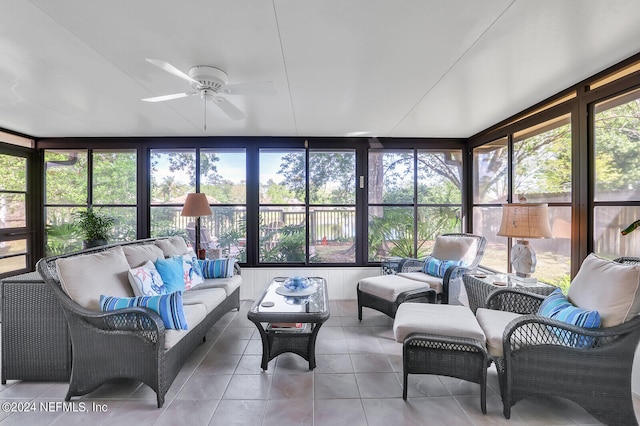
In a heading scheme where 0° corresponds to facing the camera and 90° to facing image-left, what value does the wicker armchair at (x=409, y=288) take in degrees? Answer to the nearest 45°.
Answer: approximately 45°

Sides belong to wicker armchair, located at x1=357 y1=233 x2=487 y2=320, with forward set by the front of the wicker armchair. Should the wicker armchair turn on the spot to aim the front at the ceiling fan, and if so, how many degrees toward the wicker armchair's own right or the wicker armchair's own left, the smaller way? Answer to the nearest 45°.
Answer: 0° — it already faces it

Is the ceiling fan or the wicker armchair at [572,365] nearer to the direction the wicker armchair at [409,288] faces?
the ceiling fan

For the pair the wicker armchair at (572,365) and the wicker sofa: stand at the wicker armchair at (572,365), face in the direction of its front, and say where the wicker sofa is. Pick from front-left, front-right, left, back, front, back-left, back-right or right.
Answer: front-left

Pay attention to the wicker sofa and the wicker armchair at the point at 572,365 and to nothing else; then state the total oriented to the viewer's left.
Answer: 1

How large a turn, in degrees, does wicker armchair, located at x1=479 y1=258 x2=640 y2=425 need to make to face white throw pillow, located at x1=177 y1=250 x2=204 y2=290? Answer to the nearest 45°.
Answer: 0° — it already faces it

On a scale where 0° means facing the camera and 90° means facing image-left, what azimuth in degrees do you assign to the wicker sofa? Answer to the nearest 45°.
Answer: approximately 315°

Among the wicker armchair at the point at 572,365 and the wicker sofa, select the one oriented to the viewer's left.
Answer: the wicker armchair

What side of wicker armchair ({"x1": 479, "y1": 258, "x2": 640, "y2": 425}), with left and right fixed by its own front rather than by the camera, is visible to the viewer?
left
